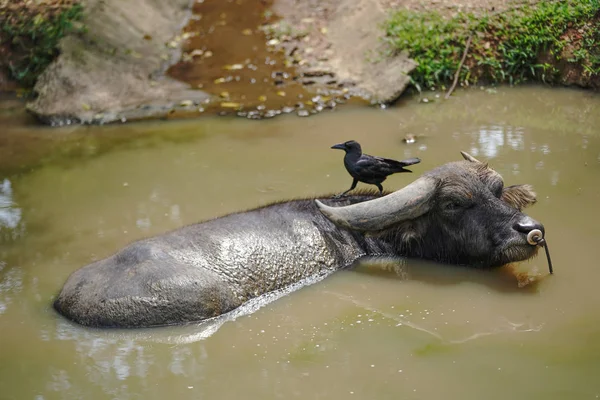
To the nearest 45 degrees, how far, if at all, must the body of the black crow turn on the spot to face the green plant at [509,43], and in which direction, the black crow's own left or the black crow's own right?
approximately 90° to the black crow's own right

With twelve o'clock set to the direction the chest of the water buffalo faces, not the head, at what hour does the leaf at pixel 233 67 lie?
The leaf is roughly at 10 o'clock from the water buffalo.

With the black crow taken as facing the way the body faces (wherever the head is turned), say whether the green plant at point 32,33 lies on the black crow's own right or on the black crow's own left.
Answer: on the black crow's own right

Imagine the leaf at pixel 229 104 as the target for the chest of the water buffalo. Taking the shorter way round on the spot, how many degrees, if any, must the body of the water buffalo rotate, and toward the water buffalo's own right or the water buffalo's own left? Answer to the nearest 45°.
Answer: approximately 45° to the water buffalo's own left

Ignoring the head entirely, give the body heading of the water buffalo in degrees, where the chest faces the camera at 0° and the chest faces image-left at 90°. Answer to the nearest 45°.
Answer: approximately 225°

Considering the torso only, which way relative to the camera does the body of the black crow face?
to the viewer's left

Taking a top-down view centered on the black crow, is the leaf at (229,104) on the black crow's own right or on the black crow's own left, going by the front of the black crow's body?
on the black crow's own right

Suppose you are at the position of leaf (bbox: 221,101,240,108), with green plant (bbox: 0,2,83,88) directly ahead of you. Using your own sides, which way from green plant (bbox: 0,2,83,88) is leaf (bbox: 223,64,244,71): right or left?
right
